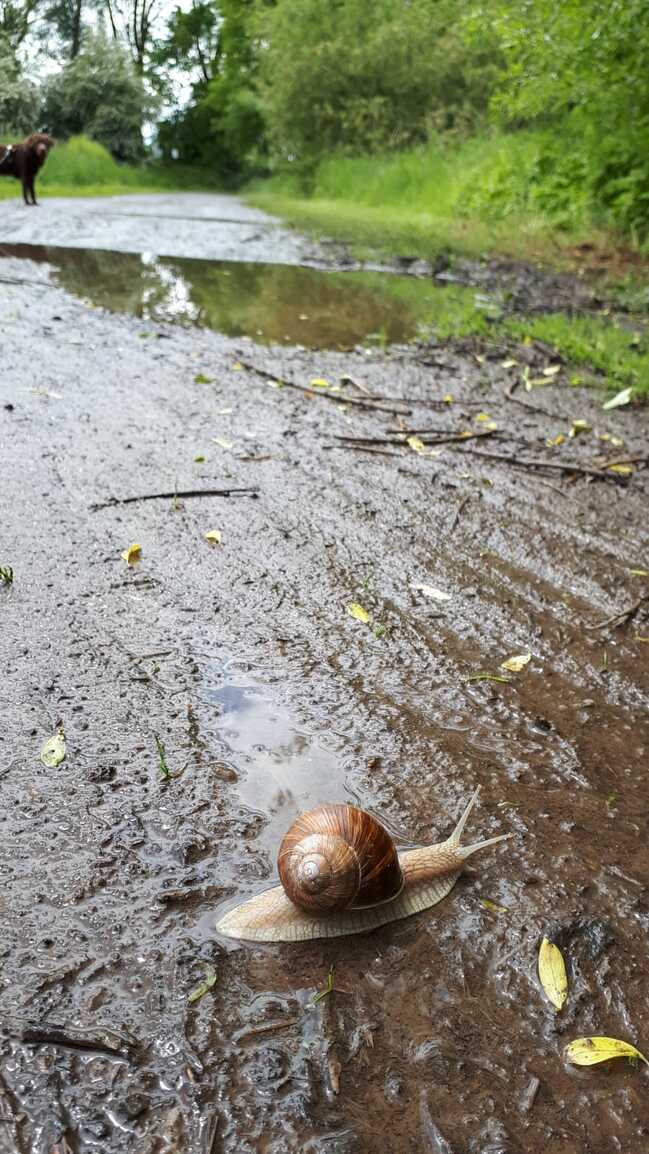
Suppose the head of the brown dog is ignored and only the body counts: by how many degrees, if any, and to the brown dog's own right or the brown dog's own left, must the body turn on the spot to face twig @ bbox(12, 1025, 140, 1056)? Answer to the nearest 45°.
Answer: approximately 90° to the brown dog's own right

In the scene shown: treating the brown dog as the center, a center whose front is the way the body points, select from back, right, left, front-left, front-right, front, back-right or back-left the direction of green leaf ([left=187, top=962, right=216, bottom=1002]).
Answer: right

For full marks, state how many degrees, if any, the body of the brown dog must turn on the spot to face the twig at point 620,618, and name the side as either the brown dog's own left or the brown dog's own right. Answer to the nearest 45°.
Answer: approximately 90° to the brown dog's own right

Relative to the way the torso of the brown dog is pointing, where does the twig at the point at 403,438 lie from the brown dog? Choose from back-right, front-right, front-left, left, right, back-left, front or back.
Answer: right

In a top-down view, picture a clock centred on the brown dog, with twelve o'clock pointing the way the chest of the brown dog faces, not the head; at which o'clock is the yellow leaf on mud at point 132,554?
The yellow leaf on mud is roughly at 3 o'clock from the brown dog.

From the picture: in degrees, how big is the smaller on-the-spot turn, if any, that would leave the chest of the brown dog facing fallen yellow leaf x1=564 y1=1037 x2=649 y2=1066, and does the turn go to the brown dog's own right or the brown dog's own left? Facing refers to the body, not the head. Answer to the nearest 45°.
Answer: approximately 90° to the brown dog's own right

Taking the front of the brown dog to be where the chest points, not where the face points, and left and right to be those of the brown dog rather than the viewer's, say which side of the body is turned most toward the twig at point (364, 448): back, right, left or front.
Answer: right

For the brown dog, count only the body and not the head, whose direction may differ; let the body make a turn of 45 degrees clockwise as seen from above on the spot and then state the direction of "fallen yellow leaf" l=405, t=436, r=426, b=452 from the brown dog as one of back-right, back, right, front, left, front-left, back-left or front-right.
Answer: front-right

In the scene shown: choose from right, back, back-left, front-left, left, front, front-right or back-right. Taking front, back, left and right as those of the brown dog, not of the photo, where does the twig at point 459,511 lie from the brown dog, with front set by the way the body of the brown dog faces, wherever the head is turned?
right

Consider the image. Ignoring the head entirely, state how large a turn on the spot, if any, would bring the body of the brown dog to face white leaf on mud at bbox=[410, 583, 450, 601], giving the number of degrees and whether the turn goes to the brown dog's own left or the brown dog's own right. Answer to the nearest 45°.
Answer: approximately 90° to the brown dog's own right

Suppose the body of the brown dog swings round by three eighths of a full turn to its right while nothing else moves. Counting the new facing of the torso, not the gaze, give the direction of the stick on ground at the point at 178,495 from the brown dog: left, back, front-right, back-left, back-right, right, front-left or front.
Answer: front-left

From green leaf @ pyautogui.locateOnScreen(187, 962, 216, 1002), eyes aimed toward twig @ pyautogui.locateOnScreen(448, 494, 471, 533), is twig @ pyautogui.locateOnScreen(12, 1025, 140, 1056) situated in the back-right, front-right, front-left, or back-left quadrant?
back-left

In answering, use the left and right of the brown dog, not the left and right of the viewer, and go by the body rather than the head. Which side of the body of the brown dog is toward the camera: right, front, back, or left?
right
